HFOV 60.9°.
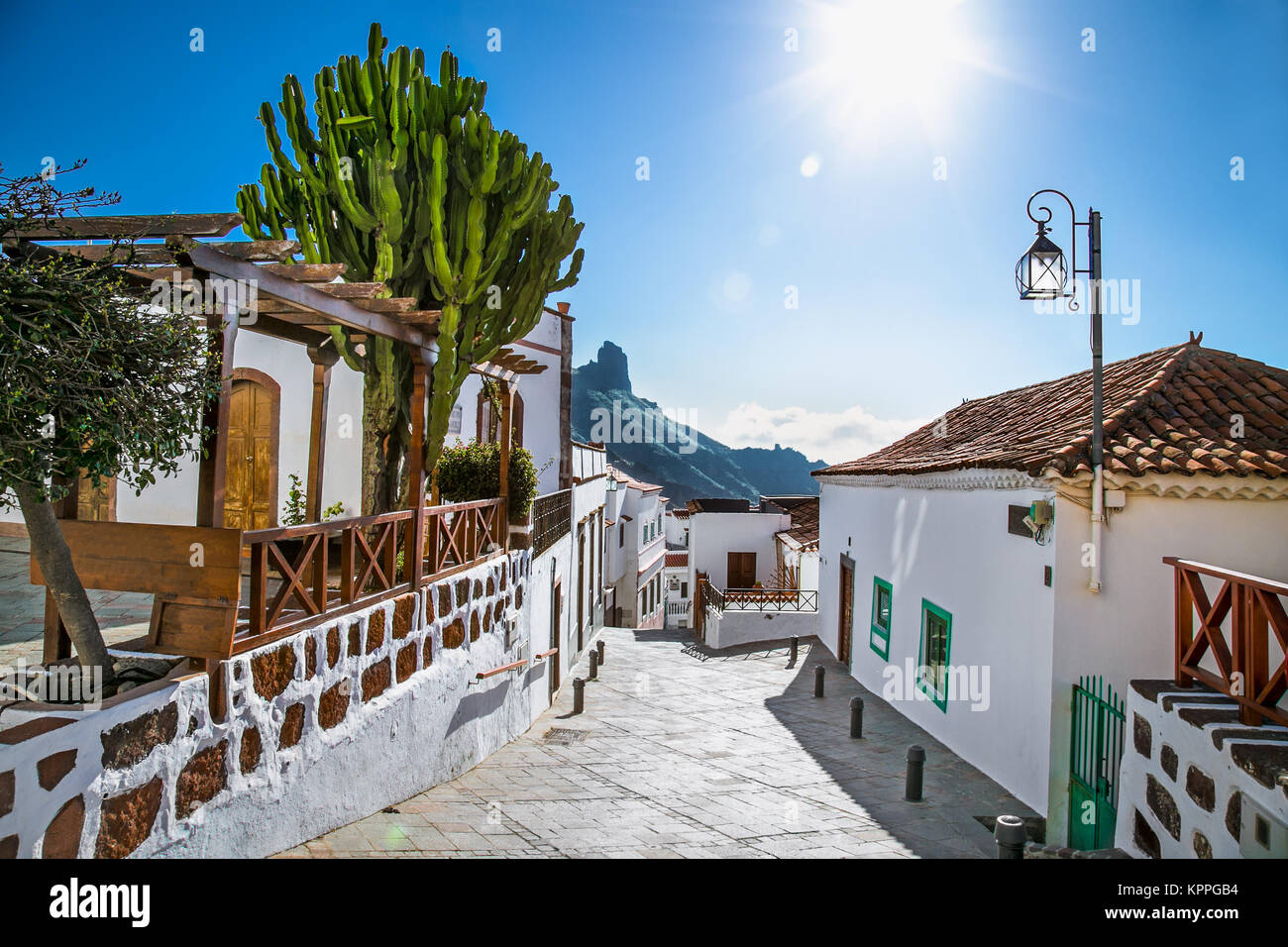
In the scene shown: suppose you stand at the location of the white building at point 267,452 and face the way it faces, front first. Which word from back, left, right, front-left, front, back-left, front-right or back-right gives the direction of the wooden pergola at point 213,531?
front-right

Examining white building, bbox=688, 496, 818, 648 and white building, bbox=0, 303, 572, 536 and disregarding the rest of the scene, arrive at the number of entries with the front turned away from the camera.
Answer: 0

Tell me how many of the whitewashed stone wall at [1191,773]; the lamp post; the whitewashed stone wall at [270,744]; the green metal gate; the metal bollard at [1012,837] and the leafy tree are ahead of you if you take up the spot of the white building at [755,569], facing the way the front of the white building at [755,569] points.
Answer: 6

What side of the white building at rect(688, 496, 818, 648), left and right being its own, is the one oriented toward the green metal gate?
front

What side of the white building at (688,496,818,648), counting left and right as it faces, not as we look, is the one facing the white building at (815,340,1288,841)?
front

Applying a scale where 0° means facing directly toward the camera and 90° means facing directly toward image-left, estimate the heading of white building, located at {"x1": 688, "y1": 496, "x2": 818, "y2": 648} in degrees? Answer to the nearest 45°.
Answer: approximately 0°

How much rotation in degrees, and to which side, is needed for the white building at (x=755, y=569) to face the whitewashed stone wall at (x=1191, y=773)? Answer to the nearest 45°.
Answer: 0° — it already faces it

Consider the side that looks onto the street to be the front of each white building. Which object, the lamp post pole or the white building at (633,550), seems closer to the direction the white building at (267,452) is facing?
the lamp post pole

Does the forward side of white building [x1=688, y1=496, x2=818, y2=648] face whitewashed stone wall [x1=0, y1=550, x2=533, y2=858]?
yes

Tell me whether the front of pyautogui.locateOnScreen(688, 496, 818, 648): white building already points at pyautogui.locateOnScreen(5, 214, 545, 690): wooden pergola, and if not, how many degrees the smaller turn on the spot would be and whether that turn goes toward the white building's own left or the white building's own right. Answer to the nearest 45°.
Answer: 0° — it already faces it

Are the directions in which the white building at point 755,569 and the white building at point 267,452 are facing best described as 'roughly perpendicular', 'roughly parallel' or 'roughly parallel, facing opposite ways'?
roughly perpendicular
